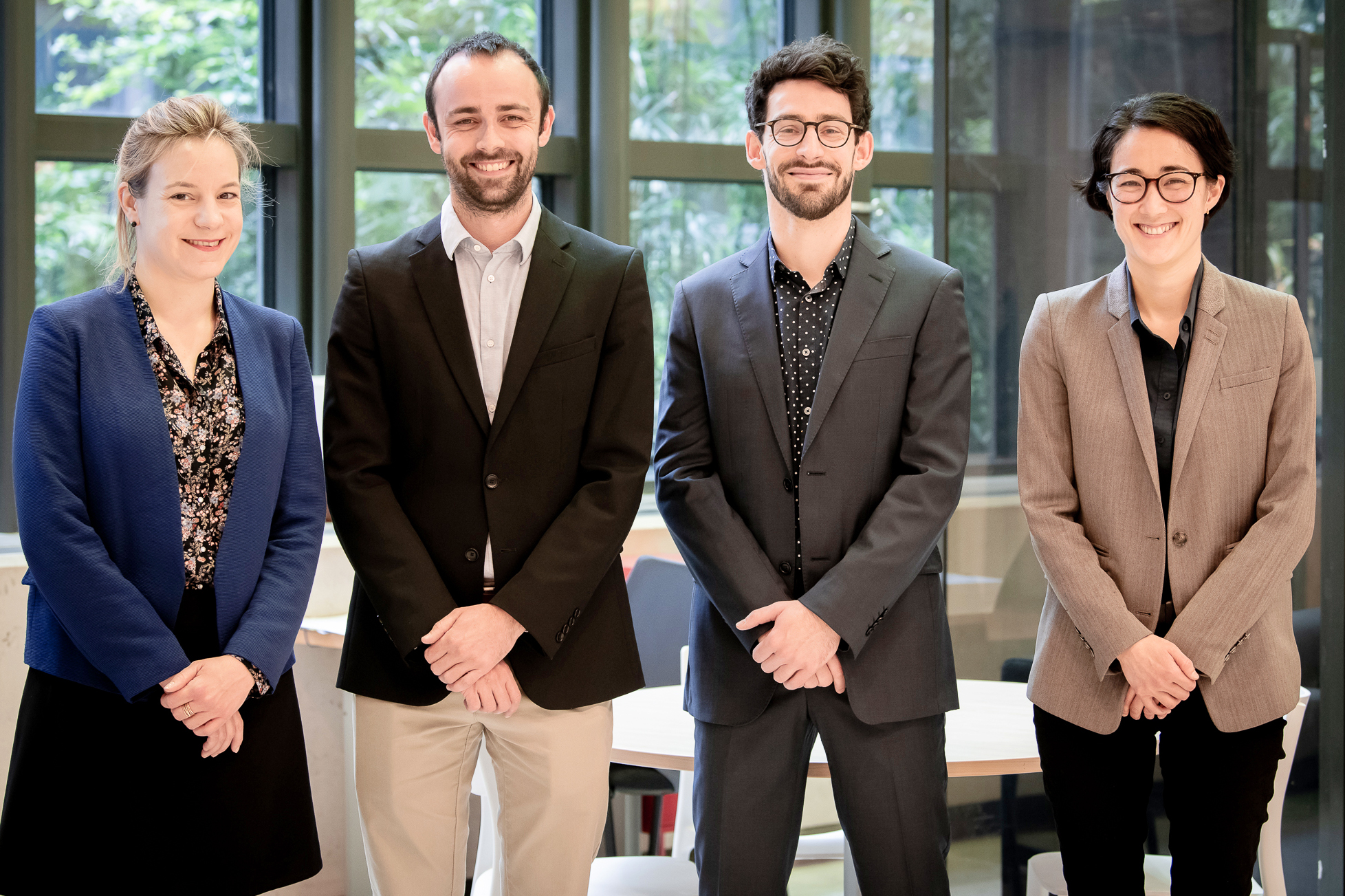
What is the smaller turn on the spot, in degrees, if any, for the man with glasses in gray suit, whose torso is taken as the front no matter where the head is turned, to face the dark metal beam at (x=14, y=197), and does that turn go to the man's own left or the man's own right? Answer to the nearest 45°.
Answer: approximately 135° to the man's own right

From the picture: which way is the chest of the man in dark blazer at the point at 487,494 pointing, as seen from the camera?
toward the camera

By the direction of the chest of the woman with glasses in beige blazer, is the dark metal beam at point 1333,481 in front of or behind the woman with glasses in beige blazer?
behind

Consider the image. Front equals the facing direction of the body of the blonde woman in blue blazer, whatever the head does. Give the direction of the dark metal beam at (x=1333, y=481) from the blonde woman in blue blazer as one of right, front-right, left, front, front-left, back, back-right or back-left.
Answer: front-left

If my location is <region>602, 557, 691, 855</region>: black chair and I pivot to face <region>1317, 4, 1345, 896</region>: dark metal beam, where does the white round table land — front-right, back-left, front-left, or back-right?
front-right

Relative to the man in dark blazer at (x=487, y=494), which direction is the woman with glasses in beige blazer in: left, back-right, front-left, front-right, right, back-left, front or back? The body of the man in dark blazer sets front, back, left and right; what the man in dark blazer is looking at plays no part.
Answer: left

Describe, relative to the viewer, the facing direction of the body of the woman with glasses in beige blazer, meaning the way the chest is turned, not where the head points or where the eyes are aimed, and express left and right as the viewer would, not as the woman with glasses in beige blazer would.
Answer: facing the viewer

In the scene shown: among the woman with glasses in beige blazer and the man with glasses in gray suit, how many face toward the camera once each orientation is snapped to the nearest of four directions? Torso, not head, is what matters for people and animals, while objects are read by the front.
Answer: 2

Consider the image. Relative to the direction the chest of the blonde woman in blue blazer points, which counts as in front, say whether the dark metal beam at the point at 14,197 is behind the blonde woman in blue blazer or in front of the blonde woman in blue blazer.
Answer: behind
